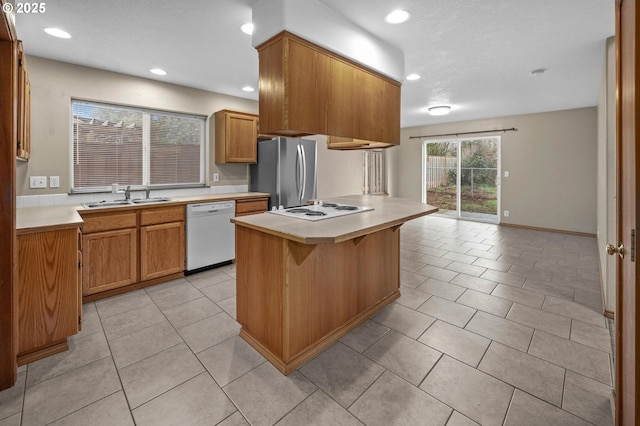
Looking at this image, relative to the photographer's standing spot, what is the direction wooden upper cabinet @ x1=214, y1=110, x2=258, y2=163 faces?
facing the viewer and to the right of the viewer

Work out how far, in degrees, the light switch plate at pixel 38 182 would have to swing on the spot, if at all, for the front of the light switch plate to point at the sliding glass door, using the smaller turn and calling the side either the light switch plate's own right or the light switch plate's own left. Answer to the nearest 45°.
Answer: approximately 90° to the light switch plate's own left

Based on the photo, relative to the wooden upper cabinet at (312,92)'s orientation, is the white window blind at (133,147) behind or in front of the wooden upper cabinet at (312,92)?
in front

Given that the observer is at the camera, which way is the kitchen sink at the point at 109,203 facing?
facing the viewer

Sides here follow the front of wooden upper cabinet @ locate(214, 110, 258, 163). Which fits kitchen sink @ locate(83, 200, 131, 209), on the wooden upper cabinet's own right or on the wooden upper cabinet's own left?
on the wooden upper cabinet's own right

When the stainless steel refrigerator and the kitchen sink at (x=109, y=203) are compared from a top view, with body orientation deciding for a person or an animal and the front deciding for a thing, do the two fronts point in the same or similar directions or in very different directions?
same or similar directions

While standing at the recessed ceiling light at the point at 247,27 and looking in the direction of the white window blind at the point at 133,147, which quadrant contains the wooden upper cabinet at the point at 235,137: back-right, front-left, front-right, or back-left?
front-right

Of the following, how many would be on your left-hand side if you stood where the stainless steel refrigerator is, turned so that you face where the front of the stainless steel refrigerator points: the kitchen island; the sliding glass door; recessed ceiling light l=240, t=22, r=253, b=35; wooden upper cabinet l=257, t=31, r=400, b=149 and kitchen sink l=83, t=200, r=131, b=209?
1

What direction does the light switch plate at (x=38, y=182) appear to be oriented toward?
toward the camera
